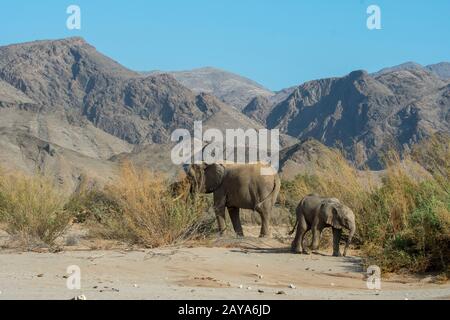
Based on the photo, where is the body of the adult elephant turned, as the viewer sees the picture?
to the viewer's left

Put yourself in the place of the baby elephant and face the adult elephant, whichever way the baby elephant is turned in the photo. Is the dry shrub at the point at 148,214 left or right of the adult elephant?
left

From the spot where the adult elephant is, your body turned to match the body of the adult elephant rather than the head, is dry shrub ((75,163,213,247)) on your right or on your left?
on your left

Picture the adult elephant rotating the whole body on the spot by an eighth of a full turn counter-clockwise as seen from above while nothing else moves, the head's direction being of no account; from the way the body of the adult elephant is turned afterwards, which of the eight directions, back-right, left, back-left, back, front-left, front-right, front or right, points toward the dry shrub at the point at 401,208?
left

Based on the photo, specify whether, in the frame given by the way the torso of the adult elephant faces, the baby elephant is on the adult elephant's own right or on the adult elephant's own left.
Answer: on the adult elephant's own left

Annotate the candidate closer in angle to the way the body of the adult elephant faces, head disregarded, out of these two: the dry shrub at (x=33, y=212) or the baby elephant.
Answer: the dry shrub

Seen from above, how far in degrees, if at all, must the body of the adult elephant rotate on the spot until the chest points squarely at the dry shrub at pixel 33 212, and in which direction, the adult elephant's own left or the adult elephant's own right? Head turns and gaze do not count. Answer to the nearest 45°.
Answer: approximately 45° to the adult elephant's own left
